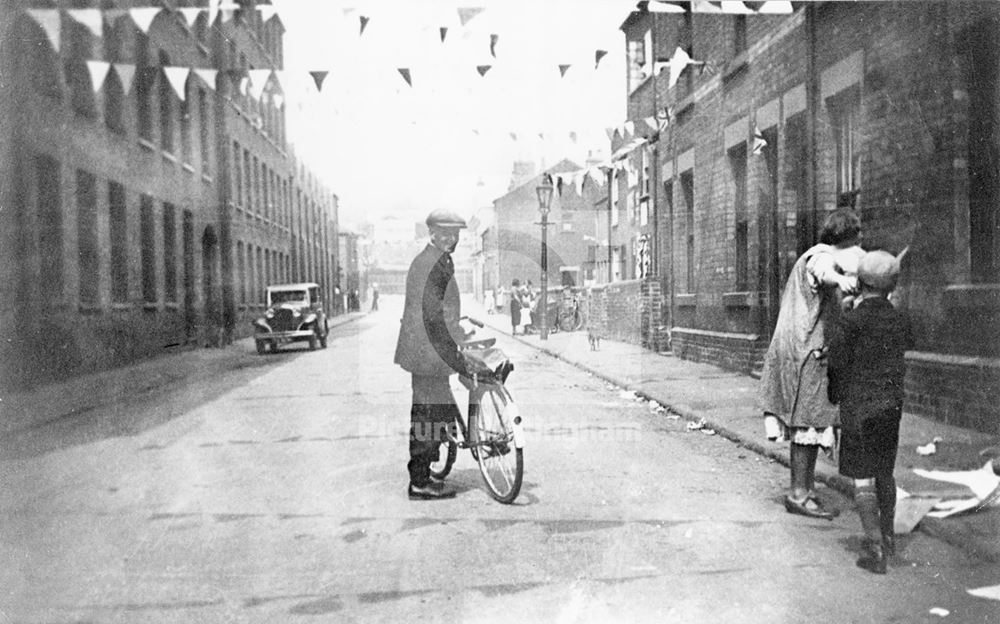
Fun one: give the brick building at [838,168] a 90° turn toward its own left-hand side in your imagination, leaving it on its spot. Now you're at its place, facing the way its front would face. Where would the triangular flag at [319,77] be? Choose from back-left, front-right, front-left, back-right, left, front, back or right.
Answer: right

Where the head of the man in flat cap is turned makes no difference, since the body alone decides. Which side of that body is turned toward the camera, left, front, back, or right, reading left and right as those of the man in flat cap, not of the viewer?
right

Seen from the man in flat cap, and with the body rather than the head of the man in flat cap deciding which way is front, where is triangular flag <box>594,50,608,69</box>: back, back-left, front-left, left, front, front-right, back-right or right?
front-left

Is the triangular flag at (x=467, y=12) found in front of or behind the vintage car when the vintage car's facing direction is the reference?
in front

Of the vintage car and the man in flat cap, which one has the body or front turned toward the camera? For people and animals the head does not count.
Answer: the vintage car

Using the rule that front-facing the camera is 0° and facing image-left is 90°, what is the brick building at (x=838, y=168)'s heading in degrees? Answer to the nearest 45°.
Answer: approximately 45°

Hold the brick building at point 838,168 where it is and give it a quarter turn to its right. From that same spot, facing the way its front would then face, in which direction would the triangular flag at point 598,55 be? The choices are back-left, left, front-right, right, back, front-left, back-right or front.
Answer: left

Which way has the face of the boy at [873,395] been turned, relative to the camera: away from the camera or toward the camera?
away from the camera

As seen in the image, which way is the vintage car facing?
toward the camera

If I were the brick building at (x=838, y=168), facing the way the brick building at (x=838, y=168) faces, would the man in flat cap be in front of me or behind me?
in front

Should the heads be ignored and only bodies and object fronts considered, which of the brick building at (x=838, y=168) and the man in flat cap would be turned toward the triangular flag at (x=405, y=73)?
the brick building

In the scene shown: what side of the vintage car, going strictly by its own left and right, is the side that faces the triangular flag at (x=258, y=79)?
front

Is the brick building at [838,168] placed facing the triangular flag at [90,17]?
yes

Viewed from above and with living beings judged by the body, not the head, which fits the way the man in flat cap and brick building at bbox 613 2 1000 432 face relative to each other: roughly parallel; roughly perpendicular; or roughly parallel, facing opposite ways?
roughly parallel, facing opposite ways
